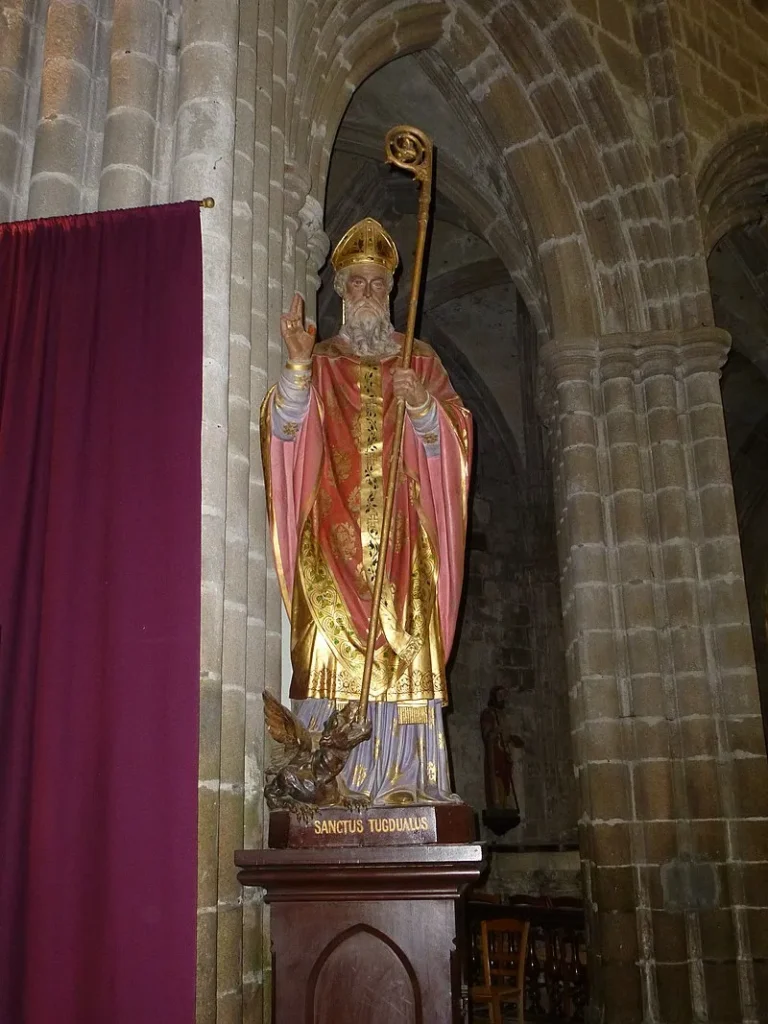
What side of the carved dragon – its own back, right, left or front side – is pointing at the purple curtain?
back

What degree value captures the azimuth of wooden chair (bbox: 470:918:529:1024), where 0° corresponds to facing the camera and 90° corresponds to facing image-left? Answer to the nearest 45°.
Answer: approximately 45°

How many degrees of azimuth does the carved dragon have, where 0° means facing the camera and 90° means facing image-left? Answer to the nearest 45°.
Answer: approximately 270°

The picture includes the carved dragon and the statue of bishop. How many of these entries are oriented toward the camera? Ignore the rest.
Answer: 1

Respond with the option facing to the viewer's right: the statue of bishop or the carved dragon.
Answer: the carved dragon

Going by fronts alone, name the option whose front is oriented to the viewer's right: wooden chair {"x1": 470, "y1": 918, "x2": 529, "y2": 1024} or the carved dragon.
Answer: the carved dragon

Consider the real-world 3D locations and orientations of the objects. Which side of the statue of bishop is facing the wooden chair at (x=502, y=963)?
back

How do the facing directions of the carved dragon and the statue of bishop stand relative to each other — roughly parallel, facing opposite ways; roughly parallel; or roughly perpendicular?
roughly perpendicular

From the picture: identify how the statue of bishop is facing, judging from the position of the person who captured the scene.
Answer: facing the viewer
